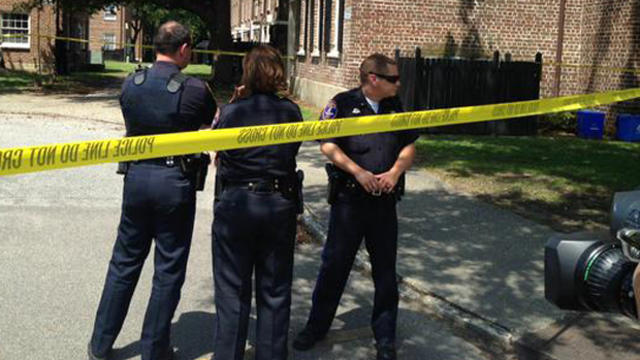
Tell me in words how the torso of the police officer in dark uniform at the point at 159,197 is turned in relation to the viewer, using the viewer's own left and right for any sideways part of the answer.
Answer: facing away from the viewer and to the right of the viewer

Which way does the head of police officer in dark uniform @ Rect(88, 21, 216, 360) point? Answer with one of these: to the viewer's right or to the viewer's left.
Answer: to the viewer's right

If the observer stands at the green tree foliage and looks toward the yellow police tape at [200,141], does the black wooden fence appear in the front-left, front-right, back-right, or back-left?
front-left

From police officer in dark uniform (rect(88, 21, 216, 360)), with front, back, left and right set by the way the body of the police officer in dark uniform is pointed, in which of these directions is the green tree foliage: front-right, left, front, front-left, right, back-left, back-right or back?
front-left

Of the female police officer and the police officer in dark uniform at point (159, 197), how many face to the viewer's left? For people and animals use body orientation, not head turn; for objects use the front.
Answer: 0

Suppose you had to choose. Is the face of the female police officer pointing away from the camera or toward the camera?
away from the camera

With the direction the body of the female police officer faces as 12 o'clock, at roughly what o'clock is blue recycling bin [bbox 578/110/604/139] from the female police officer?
The blue recycling bin is roughly at 1 o'clock from the female police officer.

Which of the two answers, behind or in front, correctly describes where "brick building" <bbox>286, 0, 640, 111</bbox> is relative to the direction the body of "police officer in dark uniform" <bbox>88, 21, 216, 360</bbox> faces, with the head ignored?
in front

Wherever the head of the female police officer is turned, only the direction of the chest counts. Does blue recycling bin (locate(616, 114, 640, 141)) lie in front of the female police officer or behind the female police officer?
in front

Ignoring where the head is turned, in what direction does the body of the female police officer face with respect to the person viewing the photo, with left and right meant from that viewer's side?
facing away from the viewer
